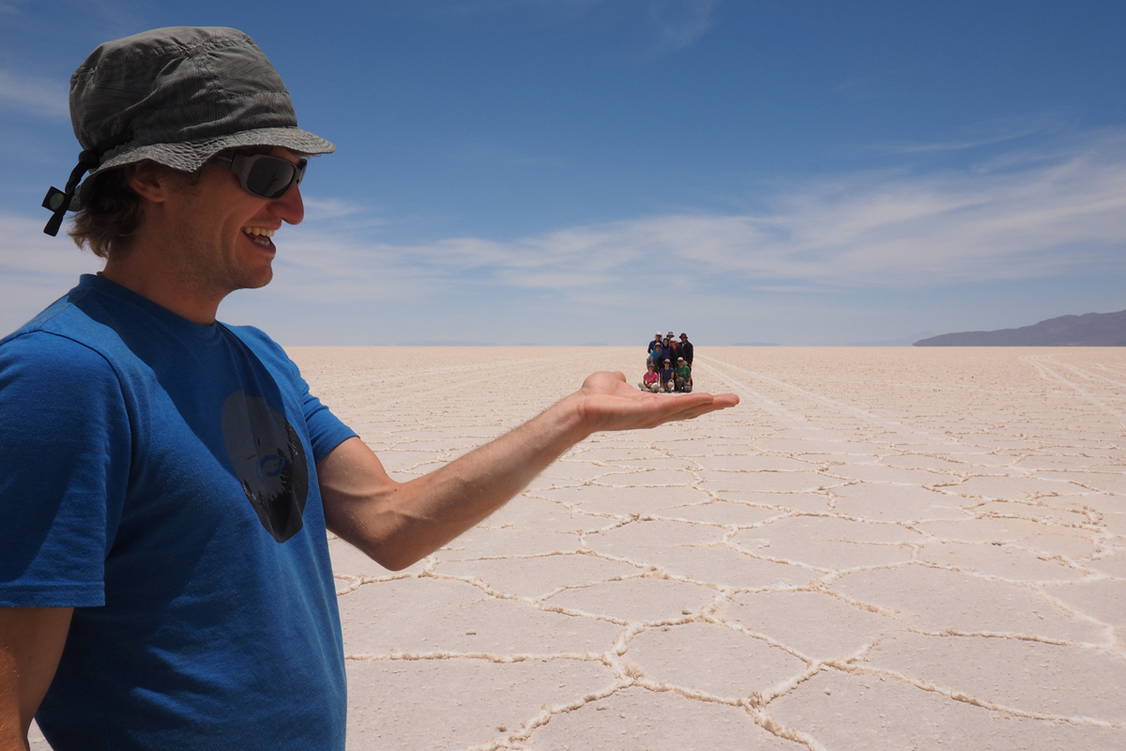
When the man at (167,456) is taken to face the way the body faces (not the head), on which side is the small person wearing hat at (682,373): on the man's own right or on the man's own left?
on the man's own left

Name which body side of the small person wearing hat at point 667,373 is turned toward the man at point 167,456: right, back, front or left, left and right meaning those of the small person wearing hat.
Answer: front

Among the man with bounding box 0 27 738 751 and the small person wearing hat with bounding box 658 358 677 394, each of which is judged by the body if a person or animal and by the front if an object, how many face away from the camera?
0

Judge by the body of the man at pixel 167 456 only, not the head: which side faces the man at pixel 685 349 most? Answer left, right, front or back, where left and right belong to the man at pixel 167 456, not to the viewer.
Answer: left

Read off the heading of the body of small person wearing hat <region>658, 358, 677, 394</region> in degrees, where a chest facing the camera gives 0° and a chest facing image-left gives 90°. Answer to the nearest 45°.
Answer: approximately 0°

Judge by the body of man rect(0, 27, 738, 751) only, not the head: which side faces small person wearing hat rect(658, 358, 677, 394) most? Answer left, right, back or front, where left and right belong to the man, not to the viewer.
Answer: left

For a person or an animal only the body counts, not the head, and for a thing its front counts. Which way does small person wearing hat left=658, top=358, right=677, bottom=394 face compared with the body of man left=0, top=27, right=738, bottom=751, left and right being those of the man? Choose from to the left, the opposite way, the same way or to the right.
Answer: to the right

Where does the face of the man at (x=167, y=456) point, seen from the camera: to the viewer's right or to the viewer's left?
to the viewer's right

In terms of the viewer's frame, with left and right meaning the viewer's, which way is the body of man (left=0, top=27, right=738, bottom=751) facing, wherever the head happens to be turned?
facing the viewer and to the right of the viewer
